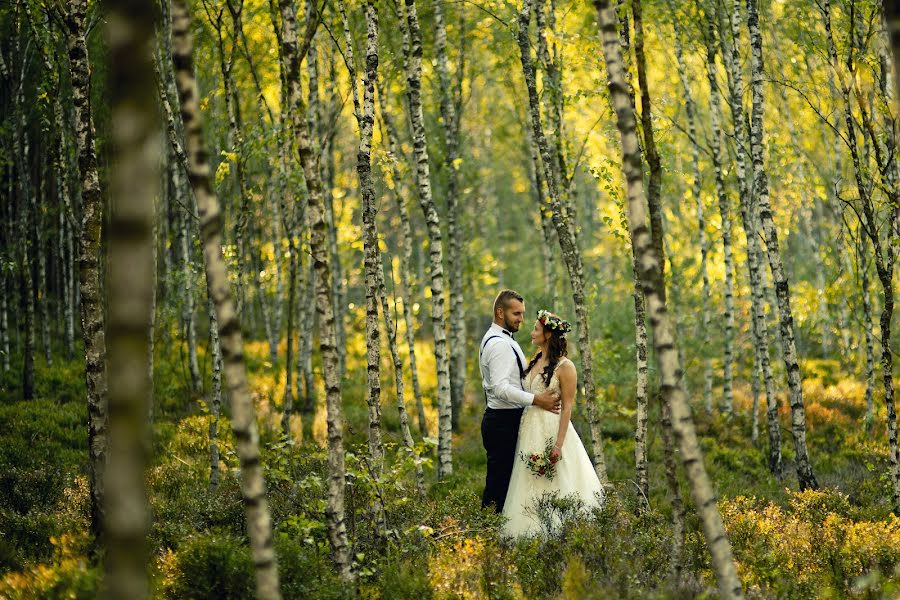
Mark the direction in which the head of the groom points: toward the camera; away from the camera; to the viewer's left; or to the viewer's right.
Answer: to the viewer's right

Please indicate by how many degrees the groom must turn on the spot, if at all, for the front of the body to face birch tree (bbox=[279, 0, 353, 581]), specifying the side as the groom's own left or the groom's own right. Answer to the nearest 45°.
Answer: approximately 90° to the groom's own right

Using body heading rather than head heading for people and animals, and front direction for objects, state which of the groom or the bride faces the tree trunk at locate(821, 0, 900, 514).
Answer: the groom

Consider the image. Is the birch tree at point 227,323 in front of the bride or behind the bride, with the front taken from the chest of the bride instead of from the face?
in front

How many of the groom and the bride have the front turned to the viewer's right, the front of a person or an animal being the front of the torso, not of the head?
1

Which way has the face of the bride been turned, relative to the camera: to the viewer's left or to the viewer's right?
to the viewer's left

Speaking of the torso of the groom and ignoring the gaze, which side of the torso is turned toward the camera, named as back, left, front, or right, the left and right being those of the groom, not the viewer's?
right

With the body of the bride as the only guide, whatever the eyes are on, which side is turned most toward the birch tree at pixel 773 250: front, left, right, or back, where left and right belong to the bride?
back

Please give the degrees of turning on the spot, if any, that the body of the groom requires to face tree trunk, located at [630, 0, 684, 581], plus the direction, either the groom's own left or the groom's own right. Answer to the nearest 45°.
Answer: approximately 45° to the groom's own right
